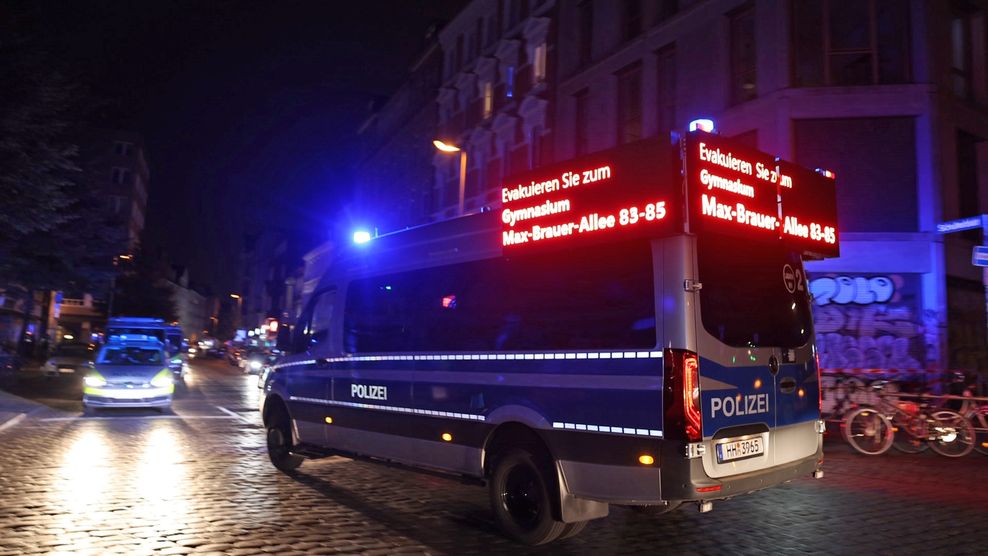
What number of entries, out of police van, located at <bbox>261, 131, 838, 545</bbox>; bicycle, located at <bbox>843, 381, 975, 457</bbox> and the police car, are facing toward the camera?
1

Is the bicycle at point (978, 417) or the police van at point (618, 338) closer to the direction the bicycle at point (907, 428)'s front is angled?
the police van

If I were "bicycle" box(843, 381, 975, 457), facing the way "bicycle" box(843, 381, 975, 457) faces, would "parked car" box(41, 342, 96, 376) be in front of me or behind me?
in front

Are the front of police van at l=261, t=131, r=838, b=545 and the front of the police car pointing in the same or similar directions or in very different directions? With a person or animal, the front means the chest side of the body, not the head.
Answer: very different directions

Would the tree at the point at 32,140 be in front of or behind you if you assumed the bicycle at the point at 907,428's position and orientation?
in front

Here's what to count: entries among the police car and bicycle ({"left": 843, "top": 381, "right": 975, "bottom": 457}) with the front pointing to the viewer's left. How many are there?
1

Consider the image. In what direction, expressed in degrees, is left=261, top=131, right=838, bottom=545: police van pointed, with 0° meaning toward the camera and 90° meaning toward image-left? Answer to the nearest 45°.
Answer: approximately 135°

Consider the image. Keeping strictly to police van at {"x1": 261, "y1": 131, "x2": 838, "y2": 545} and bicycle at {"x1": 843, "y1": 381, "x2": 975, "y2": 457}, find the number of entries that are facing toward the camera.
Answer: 0

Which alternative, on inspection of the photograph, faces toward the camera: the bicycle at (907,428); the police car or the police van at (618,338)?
the police car

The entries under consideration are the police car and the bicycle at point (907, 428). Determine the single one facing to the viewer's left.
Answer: the bicycle

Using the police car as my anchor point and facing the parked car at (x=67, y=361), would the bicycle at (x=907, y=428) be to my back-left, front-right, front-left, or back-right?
back-right

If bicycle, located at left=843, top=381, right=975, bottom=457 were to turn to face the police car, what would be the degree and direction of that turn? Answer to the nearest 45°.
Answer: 0° — it already faces it

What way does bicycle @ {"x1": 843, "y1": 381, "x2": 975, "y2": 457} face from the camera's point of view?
to the viewer's left
